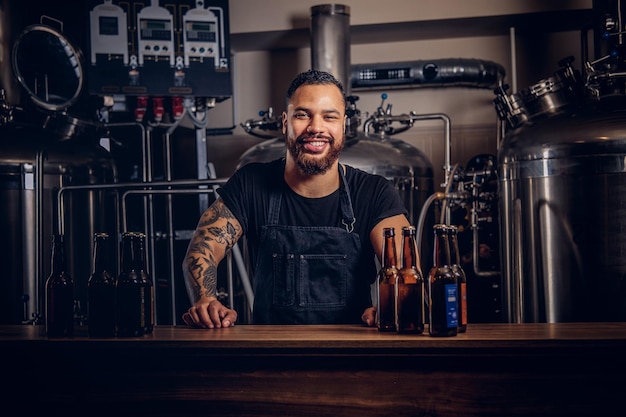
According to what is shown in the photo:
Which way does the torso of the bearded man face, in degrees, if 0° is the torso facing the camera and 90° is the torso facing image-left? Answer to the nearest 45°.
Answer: approximately 0°

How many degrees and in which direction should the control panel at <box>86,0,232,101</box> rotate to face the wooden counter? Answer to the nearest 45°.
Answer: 0° — it already faces it

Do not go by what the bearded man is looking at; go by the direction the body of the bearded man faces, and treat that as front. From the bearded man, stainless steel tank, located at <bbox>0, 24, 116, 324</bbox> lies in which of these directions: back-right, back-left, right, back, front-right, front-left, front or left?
back-right

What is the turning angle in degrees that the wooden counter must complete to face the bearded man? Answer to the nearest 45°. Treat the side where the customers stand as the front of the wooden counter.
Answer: approximately 180°

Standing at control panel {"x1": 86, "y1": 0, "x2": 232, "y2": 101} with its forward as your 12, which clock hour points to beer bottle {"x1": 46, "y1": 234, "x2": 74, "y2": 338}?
The beer bottle is roughly at 12 o'clock from the control panel.

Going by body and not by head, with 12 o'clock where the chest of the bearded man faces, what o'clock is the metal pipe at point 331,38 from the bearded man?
The metal pipe is roughly at 6 o'clock from the bearded man.

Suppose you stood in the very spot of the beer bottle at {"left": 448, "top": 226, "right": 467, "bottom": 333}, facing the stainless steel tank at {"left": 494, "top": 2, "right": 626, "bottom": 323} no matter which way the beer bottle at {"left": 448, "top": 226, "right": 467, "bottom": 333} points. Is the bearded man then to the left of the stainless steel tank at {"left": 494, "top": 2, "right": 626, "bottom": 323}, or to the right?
left

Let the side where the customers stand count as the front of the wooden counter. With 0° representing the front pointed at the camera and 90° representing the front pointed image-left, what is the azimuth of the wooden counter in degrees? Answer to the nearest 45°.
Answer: approximately 0°

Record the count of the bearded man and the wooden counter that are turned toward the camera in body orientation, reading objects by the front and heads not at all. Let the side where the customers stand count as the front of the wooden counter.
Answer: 2

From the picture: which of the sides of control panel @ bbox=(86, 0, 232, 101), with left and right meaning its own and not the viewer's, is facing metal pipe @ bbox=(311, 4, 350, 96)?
left
